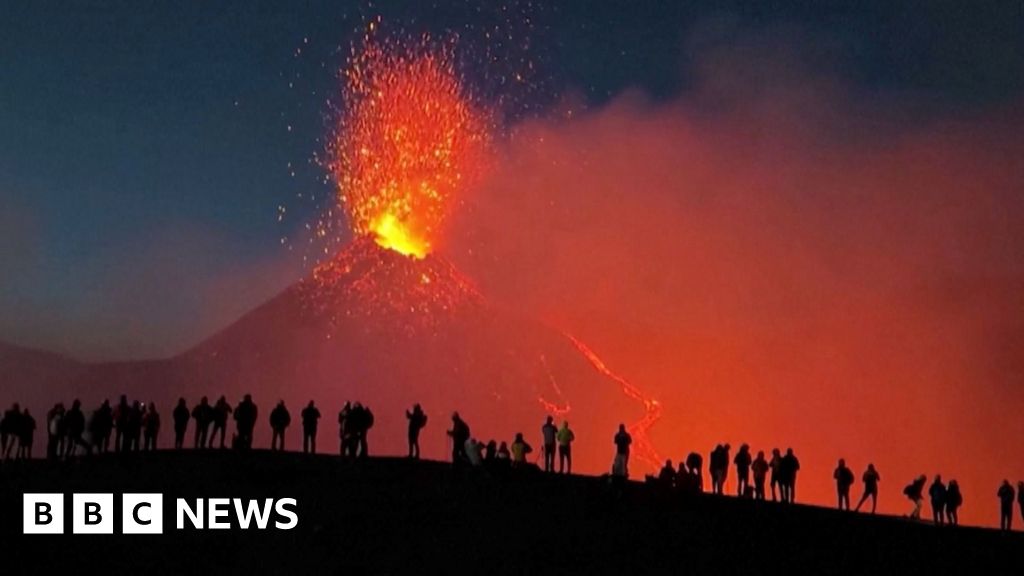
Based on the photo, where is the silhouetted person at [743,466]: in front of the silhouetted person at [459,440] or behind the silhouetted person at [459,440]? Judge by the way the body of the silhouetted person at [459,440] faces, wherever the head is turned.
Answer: behind

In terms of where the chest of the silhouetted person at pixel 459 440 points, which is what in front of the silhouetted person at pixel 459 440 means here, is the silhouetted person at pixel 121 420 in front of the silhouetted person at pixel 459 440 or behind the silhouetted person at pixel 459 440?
in front

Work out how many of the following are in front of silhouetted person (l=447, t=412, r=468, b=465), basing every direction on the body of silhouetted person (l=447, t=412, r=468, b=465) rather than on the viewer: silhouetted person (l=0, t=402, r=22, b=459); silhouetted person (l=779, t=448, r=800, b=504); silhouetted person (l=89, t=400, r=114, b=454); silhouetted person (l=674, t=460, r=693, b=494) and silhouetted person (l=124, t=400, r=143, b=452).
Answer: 3

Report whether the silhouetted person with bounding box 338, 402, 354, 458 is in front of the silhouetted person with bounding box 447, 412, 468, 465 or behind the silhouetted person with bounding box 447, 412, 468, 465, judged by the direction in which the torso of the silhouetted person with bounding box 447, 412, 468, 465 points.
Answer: in front

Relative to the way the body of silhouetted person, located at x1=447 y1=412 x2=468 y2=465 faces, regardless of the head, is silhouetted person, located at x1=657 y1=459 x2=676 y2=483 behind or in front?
behind

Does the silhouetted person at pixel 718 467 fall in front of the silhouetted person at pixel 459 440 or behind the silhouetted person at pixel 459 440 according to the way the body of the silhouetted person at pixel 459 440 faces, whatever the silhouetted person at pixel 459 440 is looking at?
behind

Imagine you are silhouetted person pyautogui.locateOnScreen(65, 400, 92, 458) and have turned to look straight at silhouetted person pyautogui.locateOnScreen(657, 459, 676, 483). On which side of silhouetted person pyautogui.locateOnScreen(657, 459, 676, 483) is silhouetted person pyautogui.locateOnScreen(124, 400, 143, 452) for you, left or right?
left
